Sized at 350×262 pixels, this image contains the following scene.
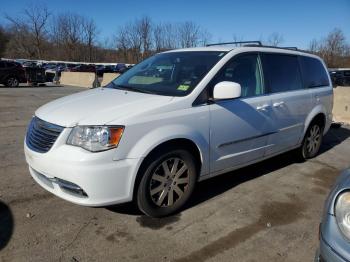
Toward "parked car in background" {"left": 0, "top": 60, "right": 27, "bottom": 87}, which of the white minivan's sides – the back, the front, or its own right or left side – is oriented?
right

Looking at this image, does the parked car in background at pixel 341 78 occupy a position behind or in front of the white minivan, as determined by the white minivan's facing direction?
behind

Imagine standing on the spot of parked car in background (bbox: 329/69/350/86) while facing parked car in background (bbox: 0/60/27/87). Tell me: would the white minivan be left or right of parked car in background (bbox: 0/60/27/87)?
left

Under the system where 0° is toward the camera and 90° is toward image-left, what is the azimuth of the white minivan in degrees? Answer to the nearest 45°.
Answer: approximately 45°

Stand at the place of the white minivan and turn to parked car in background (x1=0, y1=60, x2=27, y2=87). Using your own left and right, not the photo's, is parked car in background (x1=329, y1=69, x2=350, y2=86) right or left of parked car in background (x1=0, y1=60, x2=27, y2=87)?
right
